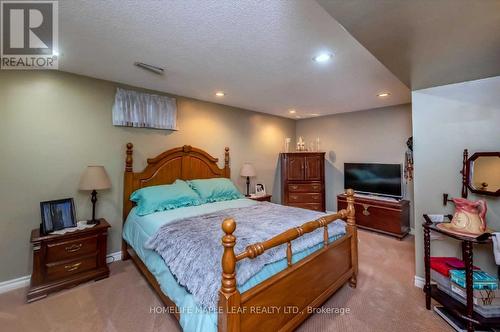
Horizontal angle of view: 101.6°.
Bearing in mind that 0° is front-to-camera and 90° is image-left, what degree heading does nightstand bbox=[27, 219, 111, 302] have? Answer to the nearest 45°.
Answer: approximately 315°

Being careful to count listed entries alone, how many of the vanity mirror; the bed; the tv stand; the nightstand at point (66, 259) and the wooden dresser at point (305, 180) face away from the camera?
0

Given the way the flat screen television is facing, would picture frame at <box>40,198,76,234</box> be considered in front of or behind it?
in front

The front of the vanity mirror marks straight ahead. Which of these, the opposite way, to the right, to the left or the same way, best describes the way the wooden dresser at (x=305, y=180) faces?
to the left

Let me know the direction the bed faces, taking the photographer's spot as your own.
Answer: facing the viewer and to the right of the viewer

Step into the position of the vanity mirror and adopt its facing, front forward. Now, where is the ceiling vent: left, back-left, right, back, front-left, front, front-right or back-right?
front

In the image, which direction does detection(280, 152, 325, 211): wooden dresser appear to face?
toward the camera

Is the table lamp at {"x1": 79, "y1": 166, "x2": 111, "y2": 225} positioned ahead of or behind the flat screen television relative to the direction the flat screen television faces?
ahead

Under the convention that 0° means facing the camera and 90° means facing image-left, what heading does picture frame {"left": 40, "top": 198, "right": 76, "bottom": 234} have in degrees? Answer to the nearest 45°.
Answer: approximately 315°

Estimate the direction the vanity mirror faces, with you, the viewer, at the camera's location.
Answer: facing the viewer and to the left of the viewer

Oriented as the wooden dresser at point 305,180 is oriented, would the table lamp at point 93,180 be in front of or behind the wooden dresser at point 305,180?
in front

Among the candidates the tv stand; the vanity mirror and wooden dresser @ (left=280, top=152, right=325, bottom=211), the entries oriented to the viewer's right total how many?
0

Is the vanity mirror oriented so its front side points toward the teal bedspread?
no

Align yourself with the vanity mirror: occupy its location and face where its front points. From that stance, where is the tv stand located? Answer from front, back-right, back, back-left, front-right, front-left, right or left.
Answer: right

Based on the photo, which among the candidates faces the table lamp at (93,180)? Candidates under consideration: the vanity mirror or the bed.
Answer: the vanity mirror

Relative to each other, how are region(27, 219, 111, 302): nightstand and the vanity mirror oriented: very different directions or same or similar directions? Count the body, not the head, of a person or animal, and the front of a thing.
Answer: very different directions
